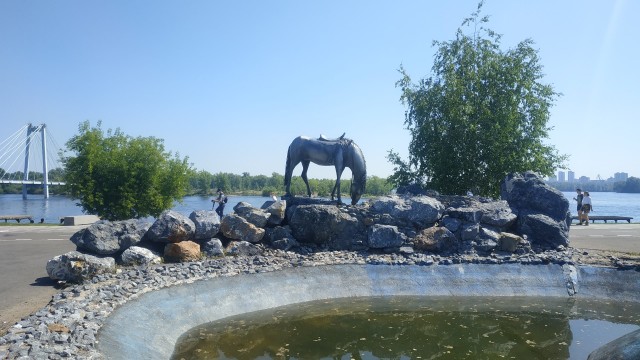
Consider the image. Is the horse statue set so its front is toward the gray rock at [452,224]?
yes

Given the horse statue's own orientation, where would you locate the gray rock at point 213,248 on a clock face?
The gray rock is roughly at 5 o'clock from the horse statue.

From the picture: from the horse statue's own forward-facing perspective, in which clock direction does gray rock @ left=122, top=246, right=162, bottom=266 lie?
The gray rock is roughly at 5 o'clock from the horse statue.

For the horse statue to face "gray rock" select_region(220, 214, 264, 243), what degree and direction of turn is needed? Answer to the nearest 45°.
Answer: approximately 135° to its right

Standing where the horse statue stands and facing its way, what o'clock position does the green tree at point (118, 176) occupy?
The green tree is roughly at 7 o'clock from the horse statue.

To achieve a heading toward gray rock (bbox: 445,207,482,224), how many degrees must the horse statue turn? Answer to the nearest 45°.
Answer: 0° — it already faces it

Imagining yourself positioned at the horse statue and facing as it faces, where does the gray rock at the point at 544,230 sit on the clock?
The gray rock is roughly at 12 o'clock from the horse statue.

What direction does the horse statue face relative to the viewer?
to the viewer's right

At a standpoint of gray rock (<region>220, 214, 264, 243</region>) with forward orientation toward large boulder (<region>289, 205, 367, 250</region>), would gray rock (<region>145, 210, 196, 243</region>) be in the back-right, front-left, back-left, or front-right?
back-right
